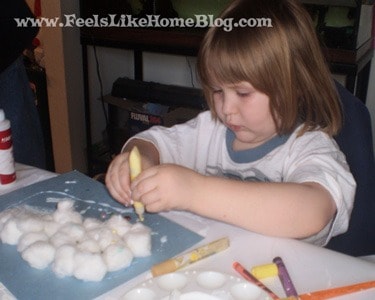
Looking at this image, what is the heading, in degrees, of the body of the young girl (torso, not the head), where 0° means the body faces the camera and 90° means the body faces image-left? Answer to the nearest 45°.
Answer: approximately 45°

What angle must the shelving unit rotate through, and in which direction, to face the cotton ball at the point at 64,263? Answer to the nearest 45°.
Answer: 0° — it already faces it

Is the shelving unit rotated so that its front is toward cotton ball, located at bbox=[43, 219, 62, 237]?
yes

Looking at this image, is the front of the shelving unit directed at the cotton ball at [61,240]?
yes

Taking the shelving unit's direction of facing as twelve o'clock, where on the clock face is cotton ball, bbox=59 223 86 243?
The cotton ball is roughly at 12 o'clock from the shelving unit.

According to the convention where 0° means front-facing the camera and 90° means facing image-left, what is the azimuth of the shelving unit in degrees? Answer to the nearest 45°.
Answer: approximately 0°

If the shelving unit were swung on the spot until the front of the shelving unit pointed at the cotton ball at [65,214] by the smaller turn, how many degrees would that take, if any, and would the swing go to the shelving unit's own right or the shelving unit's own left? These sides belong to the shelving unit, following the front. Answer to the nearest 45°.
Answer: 0° — it already faces it

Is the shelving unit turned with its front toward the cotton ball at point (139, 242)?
yes
